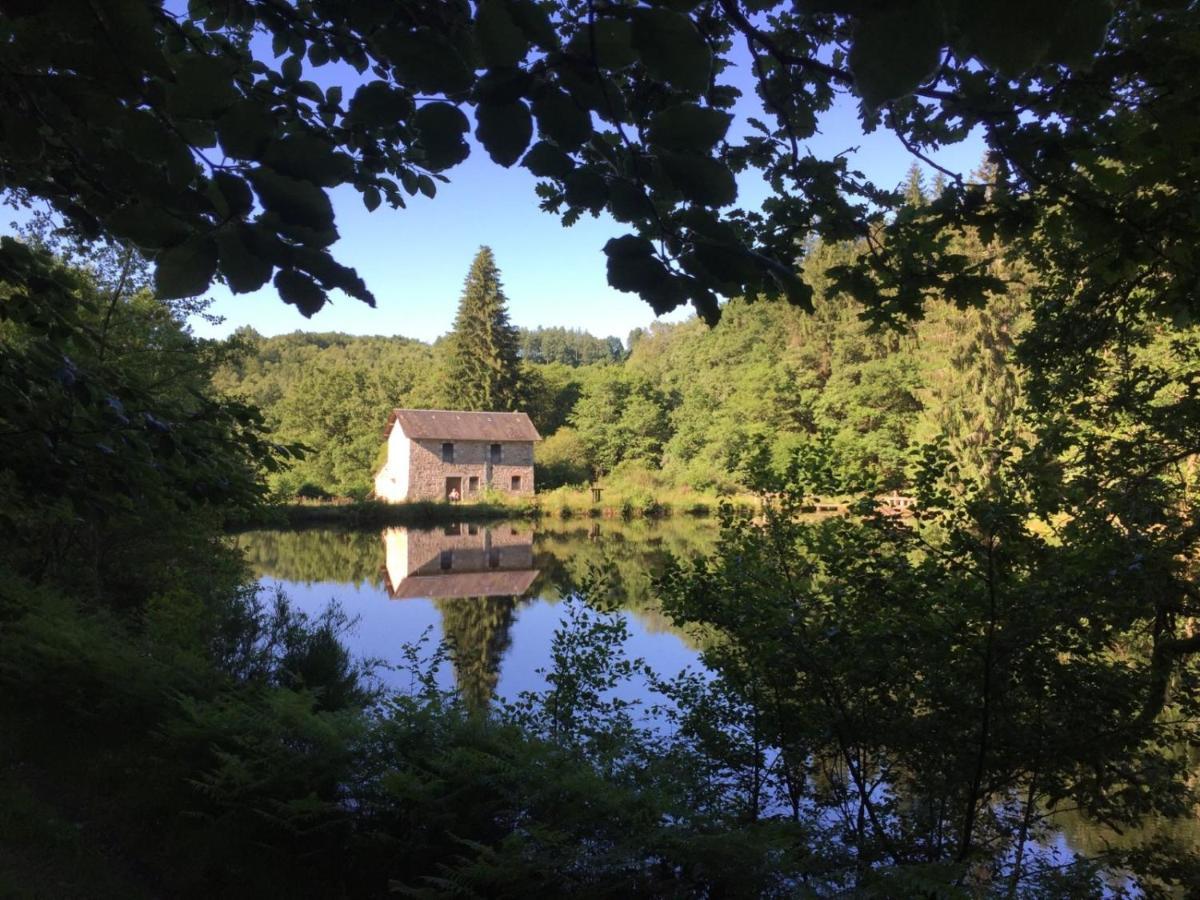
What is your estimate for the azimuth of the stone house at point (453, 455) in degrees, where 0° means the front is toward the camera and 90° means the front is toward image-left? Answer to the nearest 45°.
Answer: approximately 0°

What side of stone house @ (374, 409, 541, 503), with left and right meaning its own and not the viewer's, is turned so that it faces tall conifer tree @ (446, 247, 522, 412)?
back
